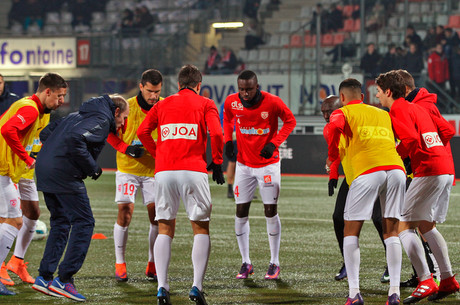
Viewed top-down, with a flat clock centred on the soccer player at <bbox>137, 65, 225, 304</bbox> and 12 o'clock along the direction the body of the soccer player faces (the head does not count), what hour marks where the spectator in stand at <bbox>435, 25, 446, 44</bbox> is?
The spectator in stand is roughly at 1 o'clock from the soccer player.

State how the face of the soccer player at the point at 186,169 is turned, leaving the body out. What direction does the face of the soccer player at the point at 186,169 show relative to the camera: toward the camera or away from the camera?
away from the camera

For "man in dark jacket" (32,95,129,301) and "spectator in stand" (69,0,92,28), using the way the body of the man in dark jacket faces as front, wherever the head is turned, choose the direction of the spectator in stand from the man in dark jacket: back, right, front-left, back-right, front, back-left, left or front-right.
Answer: left

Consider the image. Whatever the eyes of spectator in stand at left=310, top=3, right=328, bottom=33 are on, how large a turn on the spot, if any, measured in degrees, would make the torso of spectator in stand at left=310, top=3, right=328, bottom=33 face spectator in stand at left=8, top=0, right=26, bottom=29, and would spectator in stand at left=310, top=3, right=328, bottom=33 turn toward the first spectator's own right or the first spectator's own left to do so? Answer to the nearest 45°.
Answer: approximately 135° to the first spectator's own right

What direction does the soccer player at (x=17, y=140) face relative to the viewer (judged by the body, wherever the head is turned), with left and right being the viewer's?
facing to the right of the viewer

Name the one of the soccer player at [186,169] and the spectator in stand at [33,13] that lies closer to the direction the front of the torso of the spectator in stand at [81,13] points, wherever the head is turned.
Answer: the soccer player

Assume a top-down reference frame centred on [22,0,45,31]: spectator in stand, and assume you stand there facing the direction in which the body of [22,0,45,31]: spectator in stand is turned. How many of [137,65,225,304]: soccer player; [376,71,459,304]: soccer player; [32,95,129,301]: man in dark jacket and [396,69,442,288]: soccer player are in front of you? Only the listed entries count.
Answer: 4

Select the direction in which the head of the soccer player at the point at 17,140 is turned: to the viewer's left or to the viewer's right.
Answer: to the viewer's right

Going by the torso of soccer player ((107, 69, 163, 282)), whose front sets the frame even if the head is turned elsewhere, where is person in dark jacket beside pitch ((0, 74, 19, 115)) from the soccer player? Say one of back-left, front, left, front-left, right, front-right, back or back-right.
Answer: back-right

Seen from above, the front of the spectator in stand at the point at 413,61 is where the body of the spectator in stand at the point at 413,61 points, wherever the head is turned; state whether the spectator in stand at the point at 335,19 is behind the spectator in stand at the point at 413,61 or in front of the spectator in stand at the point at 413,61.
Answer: behind
